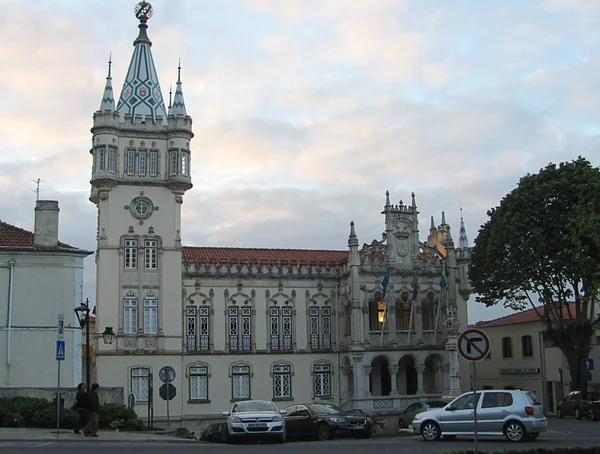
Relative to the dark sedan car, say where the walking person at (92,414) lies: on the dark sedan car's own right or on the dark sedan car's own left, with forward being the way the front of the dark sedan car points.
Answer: on the dark sedan car's own right

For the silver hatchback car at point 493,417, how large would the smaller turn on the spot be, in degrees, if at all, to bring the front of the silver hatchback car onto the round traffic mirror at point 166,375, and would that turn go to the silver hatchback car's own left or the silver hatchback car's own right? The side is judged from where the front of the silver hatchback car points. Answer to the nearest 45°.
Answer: approximately 45° to the silver hatchback car's own right

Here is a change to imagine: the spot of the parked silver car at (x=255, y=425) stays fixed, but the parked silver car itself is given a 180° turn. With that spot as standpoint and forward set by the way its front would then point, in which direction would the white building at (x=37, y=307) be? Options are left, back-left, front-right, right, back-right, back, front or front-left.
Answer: front-left

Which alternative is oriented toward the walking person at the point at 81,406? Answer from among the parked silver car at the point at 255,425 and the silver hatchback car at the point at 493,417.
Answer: the silver hatchback car

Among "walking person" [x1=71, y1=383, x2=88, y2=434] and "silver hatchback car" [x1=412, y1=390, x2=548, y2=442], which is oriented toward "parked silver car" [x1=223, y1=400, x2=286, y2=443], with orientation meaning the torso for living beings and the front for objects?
the silver hatchback car

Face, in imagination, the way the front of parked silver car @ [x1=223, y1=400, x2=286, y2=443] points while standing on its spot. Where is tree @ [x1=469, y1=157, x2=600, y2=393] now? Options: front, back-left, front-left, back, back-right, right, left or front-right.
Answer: back-left

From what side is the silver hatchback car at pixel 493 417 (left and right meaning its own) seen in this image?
left

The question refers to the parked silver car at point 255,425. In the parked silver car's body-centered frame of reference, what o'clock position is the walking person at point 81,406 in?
The walking person is roughly at 3 o'clock from the parked silver car.

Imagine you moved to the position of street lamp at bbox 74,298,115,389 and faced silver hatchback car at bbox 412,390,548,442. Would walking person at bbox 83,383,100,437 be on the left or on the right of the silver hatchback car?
right

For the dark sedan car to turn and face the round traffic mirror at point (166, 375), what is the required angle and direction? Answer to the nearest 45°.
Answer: approximately 180°
